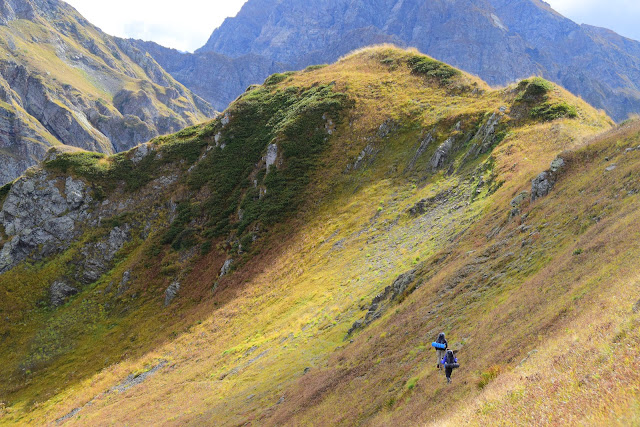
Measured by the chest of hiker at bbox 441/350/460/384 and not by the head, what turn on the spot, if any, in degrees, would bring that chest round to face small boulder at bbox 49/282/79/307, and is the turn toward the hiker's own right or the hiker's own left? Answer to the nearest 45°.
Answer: approximately 45° to the hiker's own left

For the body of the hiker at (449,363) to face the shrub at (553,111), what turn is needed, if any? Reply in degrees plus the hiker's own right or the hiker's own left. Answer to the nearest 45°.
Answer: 0° — they already face it

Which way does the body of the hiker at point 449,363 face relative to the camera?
away from the camera

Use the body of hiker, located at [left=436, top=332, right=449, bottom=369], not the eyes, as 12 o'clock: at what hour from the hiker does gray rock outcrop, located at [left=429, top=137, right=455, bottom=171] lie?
The gray rock outcrop is roughly at 12 o'clock from the hiker.

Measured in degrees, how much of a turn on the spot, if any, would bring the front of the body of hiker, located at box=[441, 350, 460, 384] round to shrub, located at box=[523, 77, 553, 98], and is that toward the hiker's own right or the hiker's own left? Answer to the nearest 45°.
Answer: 0° — they already face it

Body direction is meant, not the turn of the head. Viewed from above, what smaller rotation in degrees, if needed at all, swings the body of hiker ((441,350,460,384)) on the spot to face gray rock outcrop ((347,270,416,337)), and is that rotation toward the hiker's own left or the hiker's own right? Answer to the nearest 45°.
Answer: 0° — they already face it

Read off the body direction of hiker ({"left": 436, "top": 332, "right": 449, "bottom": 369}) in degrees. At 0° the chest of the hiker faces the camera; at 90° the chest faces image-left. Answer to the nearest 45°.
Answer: approximately 180°

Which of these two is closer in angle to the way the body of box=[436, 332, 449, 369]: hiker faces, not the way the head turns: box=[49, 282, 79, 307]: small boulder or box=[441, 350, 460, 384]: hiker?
the small boulder

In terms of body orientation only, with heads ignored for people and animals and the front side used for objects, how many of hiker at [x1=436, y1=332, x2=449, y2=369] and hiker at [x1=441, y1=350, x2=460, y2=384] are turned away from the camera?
2
